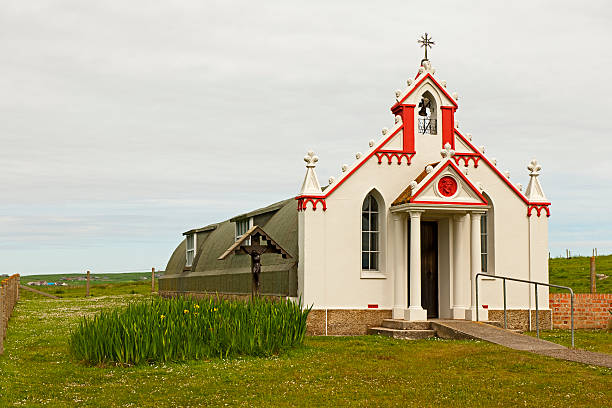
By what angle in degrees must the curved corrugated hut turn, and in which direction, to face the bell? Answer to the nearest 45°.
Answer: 0° — it already faces it

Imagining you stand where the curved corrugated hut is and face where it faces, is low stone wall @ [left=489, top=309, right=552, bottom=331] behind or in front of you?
in front

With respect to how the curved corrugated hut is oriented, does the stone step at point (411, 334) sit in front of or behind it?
in front

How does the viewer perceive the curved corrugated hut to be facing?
facing the viewer and to the right of the viewer

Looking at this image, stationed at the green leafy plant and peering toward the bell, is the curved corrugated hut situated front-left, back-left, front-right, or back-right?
front-left

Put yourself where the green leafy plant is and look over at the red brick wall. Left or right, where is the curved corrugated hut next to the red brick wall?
left

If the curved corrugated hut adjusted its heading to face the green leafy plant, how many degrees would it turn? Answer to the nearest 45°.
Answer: approximately 45° to its right

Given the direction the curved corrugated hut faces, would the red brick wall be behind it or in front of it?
in front

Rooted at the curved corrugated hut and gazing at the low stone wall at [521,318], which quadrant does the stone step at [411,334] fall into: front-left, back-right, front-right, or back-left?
front-right
